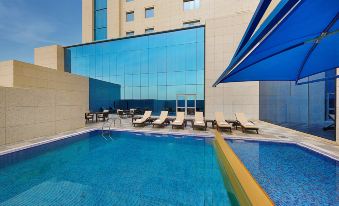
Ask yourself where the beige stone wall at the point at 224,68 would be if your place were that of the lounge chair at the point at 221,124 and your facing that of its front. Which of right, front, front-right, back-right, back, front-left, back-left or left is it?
back-left

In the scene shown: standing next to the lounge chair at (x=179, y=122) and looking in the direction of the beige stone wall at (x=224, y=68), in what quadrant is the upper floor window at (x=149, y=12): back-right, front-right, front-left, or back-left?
front-left

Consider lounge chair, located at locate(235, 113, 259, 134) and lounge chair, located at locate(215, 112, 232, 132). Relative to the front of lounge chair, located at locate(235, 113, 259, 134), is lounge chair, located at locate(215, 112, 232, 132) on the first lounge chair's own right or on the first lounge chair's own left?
on the first lounge chair's own right

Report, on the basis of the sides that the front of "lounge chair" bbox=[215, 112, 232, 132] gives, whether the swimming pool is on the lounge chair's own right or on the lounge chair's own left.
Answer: on the lounge chair's own right

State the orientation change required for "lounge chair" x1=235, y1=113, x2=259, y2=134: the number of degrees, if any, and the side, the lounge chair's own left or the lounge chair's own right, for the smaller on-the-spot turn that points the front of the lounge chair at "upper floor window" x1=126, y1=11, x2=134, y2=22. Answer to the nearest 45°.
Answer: approximately 180°

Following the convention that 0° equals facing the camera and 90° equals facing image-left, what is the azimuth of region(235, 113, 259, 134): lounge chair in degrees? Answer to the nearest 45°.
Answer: approximately 315°

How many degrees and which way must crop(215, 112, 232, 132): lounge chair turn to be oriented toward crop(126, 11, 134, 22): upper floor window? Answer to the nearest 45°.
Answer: approximately 180°

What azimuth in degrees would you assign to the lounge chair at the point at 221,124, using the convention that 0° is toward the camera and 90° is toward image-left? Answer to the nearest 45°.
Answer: approximately 315°

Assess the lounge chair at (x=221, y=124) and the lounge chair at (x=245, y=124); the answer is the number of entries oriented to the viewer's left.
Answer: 0

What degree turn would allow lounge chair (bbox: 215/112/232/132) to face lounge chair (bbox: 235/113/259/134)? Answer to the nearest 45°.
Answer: approximately 45° to its left

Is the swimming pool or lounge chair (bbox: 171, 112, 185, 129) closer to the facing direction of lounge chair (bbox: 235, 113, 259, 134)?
the swimming pool

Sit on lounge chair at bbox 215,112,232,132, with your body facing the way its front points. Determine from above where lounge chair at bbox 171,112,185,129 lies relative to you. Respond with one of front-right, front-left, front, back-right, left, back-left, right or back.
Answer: back-right

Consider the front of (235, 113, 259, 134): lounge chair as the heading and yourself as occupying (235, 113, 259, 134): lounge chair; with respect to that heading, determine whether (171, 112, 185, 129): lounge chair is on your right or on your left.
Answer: on your right
